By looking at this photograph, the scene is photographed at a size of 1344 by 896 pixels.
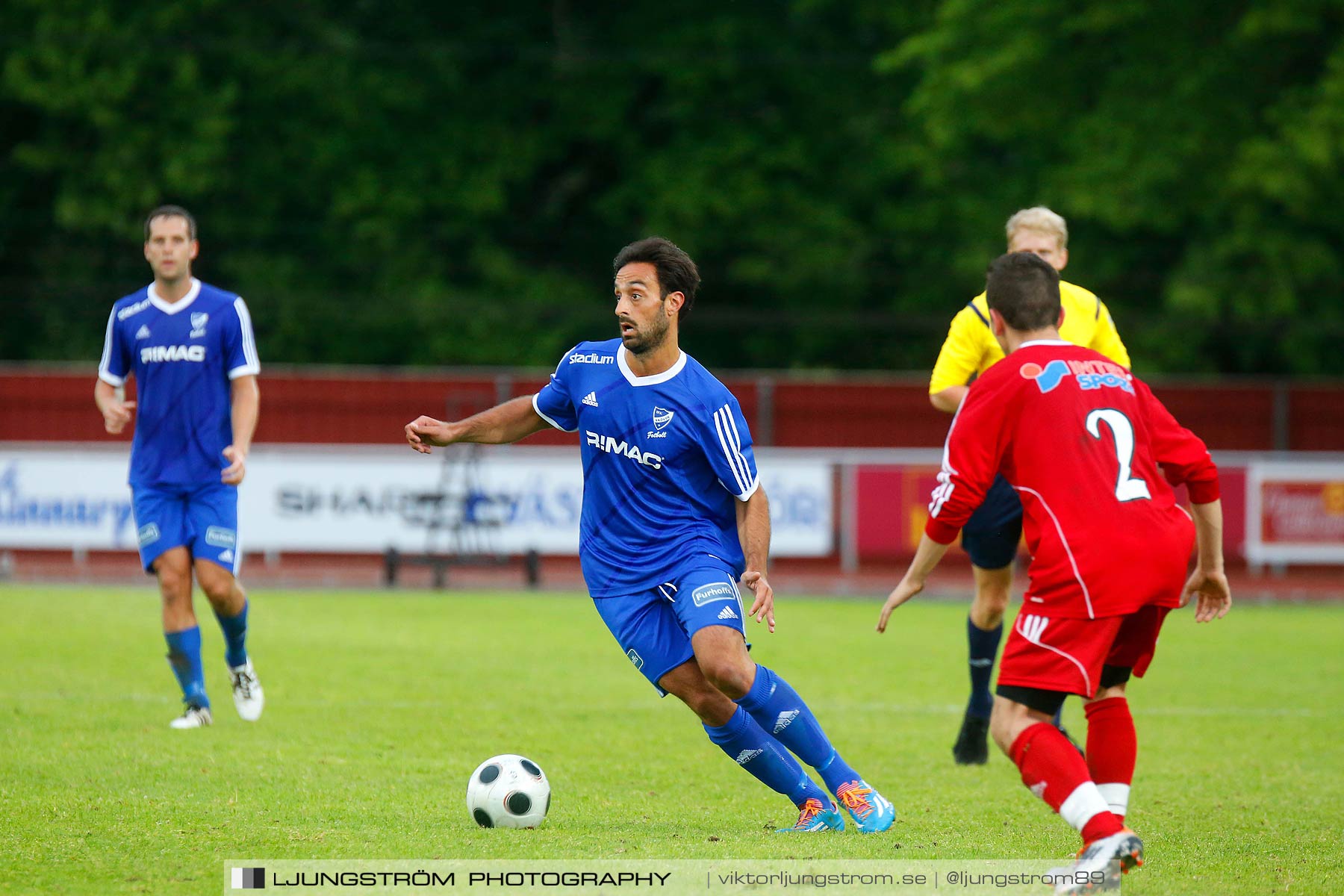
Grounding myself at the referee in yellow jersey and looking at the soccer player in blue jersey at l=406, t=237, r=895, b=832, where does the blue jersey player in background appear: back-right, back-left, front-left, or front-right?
front-right

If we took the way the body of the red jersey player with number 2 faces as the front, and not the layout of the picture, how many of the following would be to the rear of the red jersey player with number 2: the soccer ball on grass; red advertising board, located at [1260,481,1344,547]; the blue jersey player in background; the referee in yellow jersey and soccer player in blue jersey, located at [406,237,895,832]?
0

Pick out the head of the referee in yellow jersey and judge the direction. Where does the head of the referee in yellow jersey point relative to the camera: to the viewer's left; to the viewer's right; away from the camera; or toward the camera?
toward the camera

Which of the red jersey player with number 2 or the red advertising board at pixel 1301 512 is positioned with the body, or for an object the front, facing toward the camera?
the red advertising board

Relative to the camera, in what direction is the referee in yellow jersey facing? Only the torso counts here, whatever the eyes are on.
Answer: toward the camera

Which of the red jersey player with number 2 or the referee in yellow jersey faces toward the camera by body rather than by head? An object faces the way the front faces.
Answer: the referee in yellow jersey

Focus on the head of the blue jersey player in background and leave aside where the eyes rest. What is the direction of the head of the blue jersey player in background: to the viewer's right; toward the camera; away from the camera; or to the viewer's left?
toward the camera

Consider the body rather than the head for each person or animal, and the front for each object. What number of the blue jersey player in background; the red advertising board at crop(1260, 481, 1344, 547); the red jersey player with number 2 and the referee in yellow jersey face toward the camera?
3

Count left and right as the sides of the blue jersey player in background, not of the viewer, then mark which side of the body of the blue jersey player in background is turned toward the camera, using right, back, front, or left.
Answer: front

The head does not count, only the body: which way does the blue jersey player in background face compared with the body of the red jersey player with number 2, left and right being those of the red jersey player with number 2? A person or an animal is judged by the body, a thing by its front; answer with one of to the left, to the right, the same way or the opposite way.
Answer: the opposite way

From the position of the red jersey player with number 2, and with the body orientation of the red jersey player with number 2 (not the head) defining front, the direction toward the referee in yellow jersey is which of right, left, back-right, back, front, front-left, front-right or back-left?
front-right

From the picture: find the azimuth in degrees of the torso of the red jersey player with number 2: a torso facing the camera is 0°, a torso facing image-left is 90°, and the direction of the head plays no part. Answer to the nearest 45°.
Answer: approximately 135°
